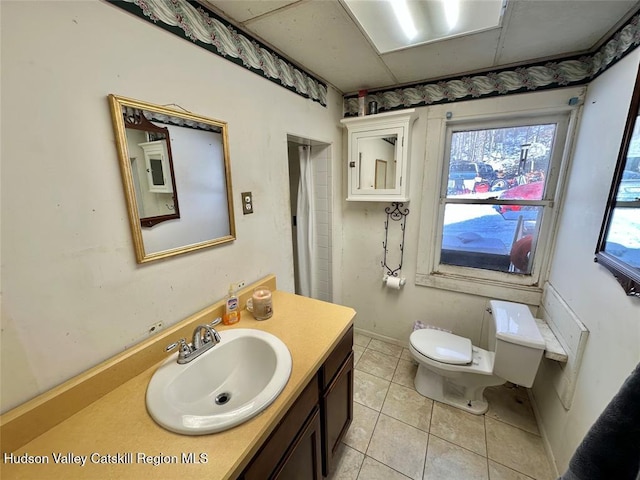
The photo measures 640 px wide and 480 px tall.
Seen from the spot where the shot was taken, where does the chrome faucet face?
facing the viewer and to the right of the viewer

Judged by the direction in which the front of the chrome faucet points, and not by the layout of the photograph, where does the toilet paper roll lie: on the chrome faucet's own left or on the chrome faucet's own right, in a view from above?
on the chrome faucet's own left

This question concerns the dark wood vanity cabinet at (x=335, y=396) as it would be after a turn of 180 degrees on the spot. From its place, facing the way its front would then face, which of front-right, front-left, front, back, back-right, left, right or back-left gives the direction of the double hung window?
back-right

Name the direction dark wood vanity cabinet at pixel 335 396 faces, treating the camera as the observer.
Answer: facing to the right of the viewer

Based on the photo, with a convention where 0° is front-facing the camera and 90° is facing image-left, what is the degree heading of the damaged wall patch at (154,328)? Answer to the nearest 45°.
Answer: approximately 315°

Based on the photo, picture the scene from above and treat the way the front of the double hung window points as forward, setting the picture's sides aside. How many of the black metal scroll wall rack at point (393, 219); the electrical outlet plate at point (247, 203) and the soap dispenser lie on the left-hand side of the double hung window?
0

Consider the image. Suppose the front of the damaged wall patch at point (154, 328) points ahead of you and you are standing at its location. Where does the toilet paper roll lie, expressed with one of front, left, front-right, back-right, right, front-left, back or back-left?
front-left

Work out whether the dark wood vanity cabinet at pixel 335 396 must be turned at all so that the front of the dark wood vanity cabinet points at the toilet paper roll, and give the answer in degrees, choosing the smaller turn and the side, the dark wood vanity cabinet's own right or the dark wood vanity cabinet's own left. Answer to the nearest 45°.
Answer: approximately 45° to the dark wood vanity cabinet's own left

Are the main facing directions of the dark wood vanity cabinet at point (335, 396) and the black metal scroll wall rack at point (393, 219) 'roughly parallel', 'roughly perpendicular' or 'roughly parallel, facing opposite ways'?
roughly perpendicular

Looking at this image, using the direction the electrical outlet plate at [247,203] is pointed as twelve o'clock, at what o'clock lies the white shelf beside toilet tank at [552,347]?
The white shelf beside toilet tank is roughly at 11 o'clock from the electrical outlet plate.

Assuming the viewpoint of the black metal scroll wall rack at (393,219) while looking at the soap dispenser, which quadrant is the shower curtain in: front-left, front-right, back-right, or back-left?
front-right

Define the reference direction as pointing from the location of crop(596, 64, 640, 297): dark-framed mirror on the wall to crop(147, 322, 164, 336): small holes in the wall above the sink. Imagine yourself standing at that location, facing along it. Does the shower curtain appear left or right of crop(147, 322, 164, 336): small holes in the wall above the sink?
right

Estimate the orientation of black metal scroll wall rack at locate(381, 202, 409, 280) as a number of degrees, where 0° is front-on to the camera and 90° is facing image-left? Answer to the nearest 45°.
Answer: approximately 0°

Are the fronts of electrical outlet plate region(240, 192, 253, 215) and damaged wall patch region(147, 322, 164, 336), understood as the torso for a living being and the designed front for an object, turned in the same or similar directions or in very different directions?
same or similar directions

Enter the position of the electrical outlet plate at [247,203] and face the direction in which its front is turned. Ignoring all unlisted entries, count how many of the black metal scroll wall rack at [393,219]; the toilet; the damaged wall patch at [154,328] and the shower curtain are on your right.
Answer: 1

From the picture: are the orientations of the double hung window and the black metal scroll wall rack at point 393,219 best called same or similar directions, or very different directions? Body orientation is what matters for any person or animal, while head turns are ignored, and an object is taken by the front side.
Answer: same or similar directions

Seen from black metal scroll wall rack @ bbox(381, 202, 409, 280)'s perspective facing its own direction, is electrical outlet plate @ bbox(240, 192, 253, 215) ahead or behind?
ahead

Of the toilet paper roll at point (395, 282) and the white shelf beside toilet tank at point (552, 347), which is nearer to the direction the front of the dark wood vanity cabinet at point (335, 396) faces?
the white shelf beside toilet tank

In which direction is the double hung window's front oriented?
toward the camera
